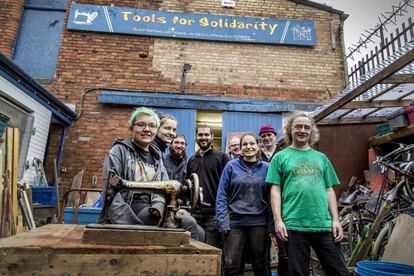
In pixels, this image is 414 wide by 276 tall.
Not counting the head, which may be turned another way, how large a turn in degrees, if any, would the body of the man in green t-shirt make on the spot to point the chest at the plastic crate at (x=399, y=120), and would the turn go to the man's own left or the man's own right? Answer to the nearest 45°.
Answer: approximately 135° to the man's own left

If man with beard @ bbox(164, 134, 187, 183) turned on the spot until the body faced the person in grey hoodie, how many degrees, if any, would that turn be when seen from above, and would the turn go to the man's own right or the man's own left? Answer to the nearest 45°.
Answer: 0° — they already face them

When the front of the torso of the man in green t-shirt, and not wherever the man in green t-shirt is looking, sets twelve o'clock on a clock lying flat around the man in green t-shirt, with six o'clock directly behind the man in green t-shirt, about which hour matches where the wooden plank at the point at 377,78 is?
The wooden plank is roughly at 7 o'clock from the man in green t-shirt.

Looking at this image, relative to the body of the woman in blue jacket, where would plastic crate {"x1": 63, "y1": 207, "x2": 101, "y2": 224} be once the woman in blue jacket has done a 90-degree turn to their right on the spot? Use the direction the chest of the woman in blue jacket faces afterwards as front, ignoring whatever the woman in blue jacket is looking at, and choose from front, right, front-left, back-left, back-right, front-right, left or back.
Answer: front-right

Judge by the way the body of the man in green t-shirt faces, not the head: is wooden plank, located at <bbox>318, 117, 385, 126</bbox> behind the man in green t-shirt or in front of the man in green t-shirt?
behind

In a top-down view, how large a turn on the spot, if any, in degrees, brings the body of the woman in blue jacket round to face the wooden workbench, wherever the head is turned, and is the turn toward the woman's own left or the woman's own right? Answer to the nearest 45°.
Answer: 0° — they already face it

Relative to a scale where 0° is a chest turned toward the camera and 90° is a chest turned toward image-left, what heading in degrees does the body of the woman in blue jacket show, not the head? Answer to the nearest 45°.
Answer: approximately 0°

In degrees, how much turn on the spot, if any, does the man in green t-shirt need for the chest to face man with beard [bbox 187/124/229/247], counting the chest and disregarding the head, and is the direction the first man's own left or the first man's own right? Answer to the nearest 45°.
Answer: approximately 135° to the first man's own right
